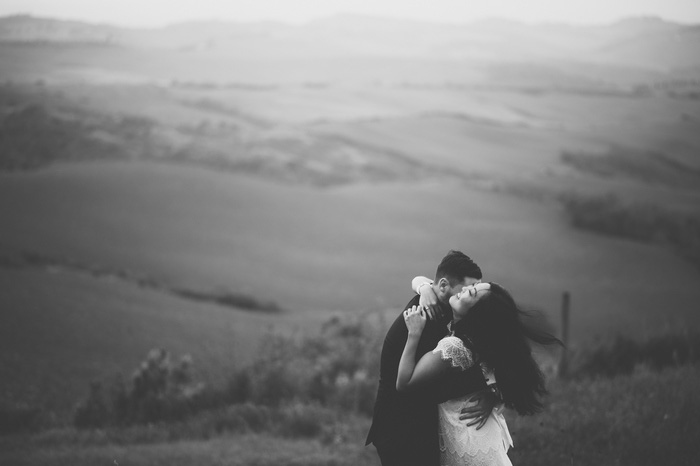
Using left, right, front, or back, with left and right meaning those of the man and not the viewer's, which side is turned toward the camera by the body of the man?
right

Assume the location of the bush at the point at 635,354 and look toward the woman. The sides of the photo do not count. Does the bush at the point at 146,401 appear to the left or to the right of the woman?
right

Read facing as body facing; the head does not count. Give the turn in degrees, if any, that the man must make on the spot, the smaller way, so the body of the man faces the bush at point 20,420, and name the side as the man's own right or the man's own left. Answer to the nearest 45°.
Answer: approximately 135° to the man's own left

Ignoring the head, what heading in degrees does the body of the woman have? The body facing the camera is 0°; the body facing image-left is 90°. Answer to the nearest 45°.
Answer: approximately 90°

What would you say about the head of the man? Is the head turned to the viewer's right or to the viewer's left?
to the viewer's right

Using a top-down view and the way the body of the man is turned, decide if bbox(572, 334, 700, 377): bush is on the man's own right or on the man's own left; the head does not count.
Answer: on the man's own left

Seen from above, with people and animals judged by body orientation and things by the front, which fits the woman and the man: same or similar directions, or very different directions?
very different directions
